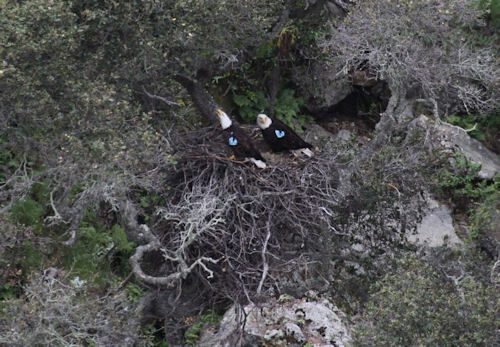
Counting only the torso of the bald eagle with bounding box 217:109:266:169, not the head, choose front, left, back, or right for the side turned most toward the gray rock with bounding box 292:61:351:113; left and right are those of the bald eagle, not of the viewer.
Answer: right

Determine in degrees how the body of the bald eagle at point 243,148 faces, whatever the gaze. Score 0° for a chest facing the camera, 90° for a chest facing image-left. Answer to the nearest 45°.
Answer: approximately 90°

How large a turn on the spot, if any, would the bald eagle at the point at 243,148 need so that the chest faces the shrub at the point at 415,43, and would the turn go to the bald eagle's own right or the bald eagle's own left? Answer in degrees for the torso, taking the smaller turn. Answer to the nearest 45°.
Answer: approximately 135° to the bald eagle's own right

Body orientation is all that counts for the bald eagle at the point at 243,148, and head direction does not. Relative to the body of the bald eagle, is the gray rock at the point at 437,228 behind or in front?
behind

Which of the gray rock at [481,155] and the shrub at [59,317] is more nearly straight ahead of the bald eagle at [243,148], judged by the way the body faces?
the shrub

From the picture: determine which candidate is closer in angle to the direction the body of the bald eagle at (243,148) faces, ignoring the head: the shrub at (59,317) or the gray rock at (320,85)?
the shrub
